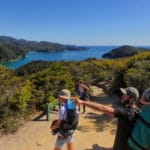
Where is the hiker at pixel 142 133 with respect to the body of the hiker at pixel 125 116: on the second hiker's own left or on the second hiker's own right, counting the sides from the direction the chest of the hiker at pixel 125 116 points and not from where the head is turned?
on the second hiker's own left

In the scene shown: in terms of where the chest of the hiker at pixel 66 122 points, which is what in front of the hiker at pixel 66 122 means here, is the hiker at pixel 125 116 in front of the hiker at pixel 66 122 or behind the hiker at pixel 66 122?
behind

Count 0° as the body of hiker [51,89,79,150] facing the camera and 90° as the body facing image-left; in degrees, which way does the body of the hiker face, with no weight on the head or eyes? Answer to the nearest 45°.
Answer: approximately 135°

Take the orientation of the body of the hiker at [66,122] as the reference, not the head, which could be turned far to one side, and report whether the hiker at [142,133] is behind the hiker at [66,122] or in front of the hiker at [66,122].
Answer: behind

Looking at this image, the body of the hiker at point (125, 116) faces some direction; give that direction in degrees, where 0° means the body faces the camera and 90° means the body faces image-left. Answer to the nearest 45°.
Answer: approximately 90°

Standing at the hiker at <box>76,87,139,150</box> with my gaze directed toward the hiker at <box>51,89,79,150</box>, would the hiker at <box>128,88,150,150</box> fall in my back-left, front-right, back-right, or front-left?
back-left
